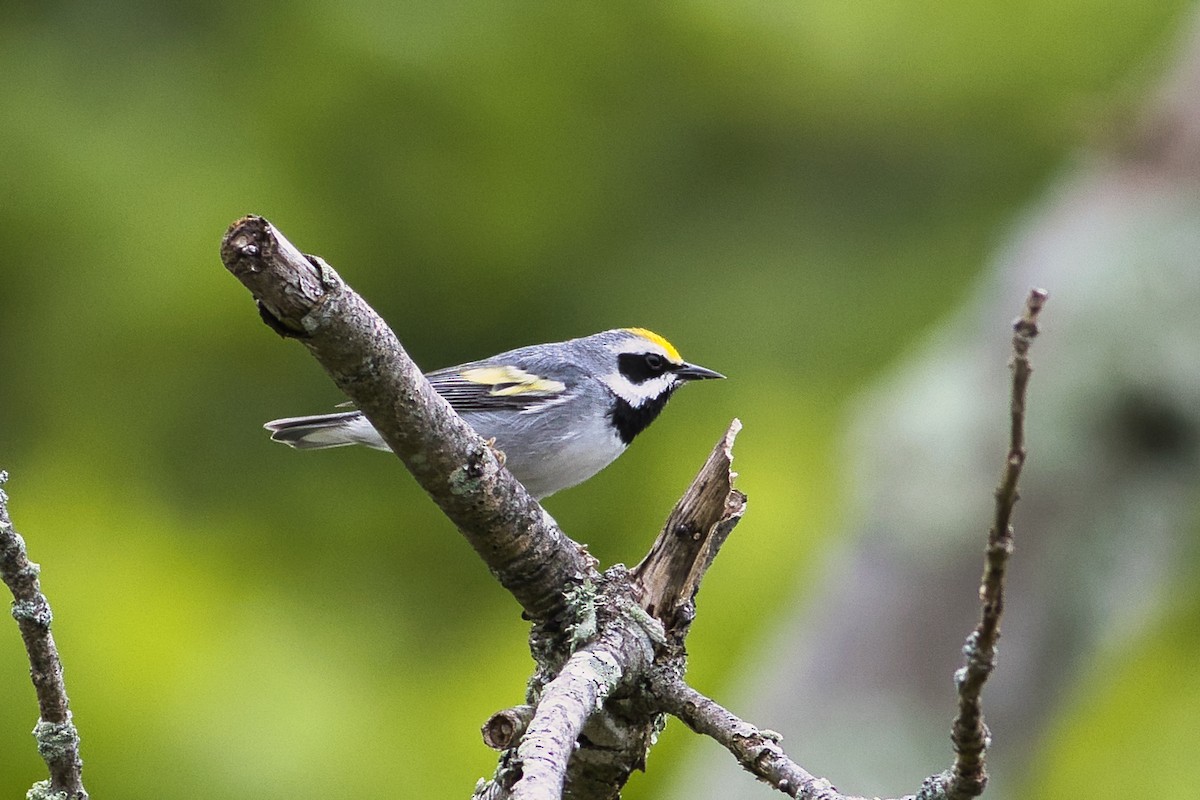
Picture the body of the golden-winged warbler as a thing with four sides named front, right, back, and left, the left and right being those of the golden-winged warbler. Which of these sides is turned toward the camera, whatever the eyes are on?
right
